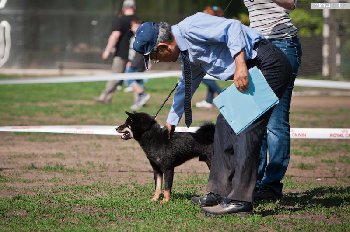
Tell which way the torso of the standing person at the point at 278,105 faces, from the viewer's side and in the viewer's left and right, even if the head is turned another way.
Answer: facing to the left of the viewer

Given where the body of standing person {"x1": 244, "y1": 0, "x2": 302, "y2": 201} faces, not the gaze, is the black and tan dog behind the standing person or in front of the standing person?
in front

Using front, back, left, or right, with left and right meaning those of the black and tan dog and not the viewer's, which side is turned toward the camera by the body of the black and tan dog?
left

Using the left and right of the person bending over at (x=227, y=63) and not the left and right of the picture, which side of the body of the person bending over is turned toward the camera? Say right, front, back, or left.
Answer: left

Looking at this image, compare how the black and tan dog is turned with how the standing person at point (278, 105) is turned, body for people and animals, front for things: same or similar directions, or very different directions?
same or similar directions

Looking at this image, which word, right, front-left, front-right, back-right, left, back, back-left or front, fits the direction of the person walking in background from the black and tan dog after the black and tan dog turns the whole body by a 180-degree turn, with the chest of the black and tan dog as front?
left

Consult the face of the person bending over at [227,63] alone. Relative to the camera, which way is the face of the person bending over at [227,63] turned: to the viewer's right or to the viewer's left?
to the viewer's left
